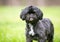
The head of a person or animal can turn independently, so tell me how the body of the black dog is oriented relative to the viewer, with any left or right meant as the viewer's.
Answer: facing the viewer and to the left of the viewer
